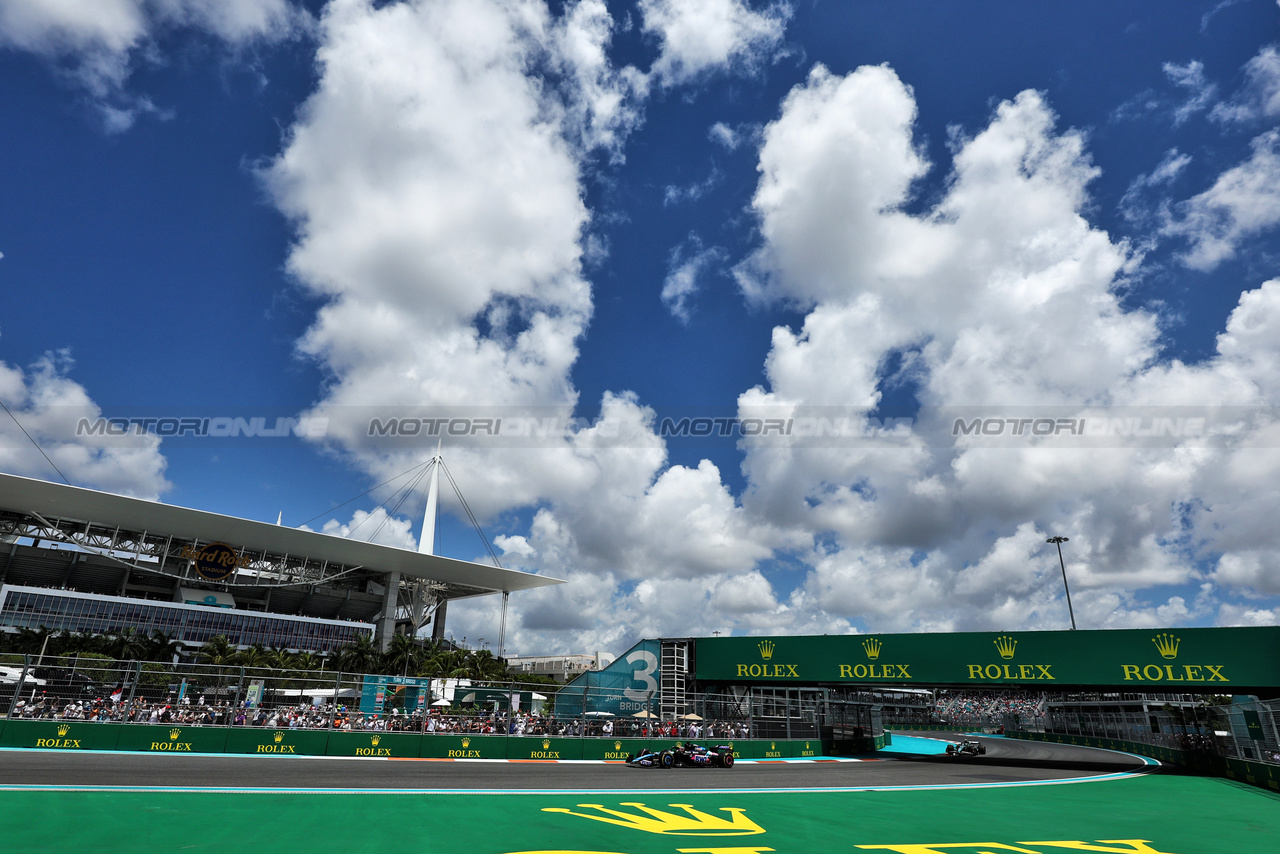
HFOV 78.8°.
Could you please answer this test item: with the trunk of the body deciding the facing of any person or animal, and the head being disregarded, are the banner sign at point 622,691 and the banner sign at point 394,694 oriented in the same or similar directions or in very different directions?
same or similar directions

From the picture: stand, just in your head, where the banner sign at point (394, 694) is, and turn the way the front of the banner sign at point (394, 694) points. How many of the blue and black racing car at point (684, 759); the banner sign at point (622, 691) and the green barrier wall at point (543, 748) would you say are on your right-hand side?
0

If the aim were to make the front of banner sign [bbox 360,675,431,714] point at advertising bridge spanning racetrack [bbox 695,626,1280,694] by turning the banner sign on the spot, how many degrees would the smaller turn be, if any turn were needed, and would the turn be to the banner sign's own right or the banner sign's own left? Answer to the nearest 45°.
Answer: approximately 90° to the banner sign's own left

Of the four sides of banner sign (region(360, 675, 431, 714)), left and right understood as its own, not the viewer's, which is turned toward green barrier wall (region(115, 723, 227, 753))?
right

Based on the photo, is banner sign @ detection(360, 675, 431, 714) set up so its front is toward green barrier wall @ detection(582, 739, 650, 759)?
no

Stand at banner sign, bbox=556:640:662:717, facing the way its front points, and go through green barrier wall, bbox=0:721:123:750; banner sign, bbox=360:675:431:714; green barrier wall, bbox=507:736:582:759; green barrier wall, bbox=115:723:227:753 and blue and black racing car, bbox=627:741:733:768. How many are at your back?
0

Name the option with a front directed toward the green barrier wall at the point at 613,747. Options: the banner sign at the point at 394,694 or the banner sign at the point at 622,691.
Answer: the banner sign at the point at 622,691

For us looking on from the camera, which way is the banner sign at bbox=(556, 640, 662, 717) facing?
facing the viewer

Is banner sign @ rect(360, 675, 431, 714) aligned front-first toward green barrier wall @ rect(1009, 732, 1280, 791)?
no

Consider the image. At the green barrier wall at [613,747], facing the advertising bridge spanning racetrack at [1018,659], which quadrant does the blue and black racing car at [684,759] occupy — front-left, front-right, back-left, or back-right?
front-right

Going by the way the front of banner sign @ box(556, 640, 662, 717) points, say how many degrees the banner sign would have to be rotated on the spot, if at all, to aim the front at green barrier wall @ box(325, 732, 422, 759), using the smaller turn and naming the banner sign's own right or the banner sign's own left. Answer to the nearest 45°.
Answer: approximately 45° to the banner sign's own right

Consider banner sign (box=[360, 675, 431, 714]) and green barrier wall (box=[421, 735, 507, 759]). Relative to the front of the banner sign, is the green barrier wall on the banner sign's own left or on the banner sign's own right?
on the banner sign's own left

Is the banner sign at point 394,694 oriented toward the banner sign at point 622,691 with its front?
no
